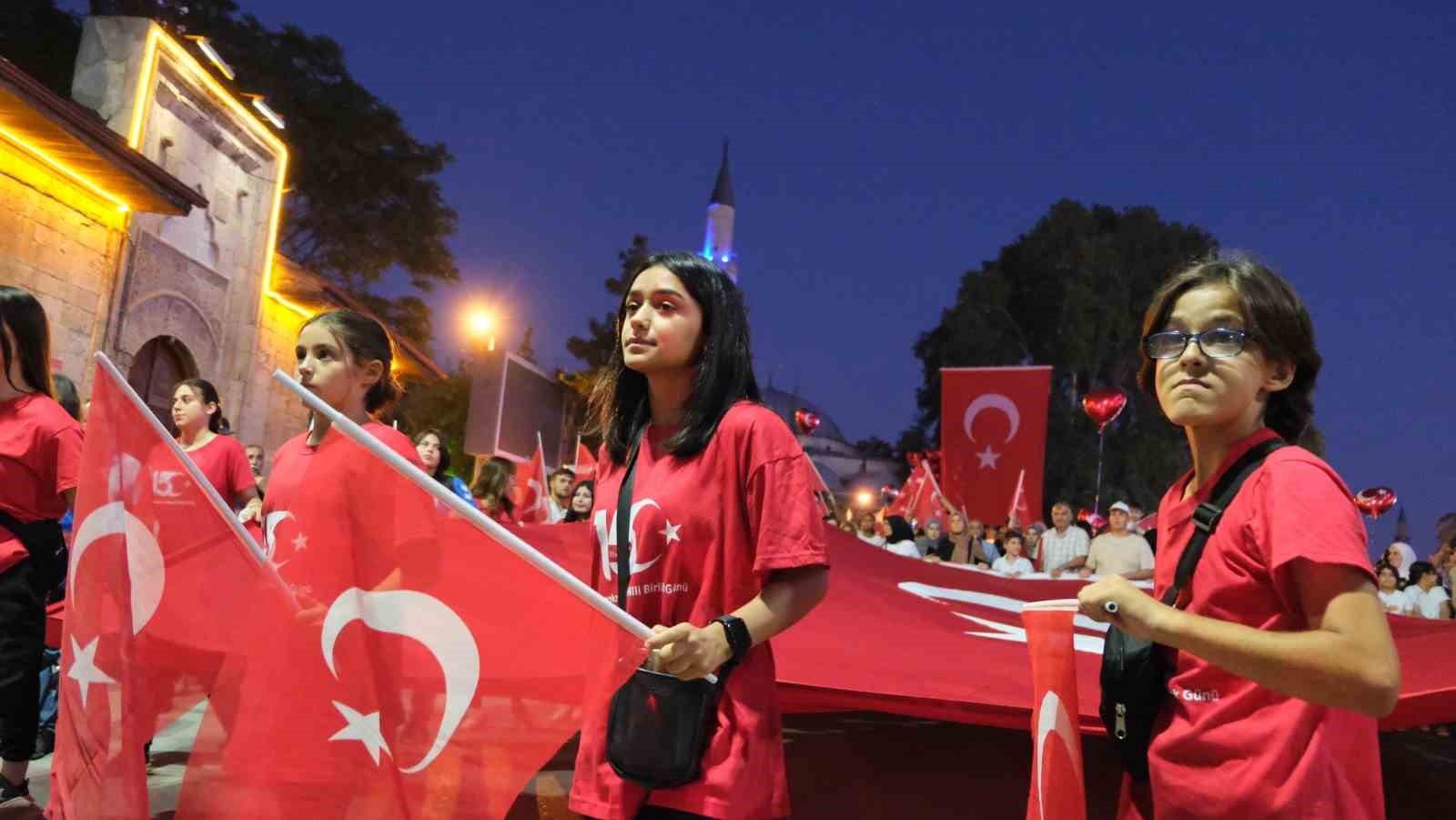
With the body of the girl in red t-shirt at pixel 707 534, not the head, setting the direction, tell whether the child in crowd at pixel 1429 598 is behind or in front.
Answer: behind

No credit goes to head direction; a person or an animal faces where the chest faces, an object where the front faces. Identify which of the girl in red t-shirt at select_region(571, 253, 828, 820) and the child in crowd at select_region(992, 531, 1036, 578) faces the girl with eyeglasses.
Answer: the child in crowd

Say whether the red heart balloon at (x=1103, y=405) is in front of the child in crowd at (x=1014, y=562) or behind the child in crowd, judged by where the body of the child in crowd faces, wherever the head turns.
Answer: behind

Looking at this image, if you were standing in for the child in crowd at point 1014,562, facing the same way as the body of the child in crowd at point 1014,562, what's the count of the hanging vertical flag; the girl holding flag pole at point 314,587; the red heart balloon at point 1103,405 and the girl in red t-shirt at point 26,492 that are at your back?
2

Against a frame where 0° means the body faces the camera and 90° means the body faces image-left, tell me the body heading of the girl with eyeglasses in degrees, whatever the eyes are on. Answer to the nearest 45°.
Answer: approximately 45°

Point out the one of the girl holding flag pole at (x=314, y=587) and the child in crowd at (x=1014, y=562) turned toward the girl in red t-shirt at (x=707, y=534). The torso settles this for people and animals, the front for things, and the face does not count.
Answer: the child in crowd

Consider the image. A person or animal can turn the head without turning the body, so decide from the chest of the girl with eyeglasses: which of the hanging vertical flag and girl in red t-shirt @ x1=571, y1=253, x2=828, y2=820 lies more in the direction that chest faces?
the girl in red t-shirt

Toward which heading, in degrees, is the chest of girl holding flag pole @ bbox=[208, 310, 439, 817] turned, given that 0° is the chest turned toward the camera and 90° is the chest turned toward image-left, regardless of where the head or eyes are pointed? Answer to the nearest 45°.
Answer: approximately 45°
